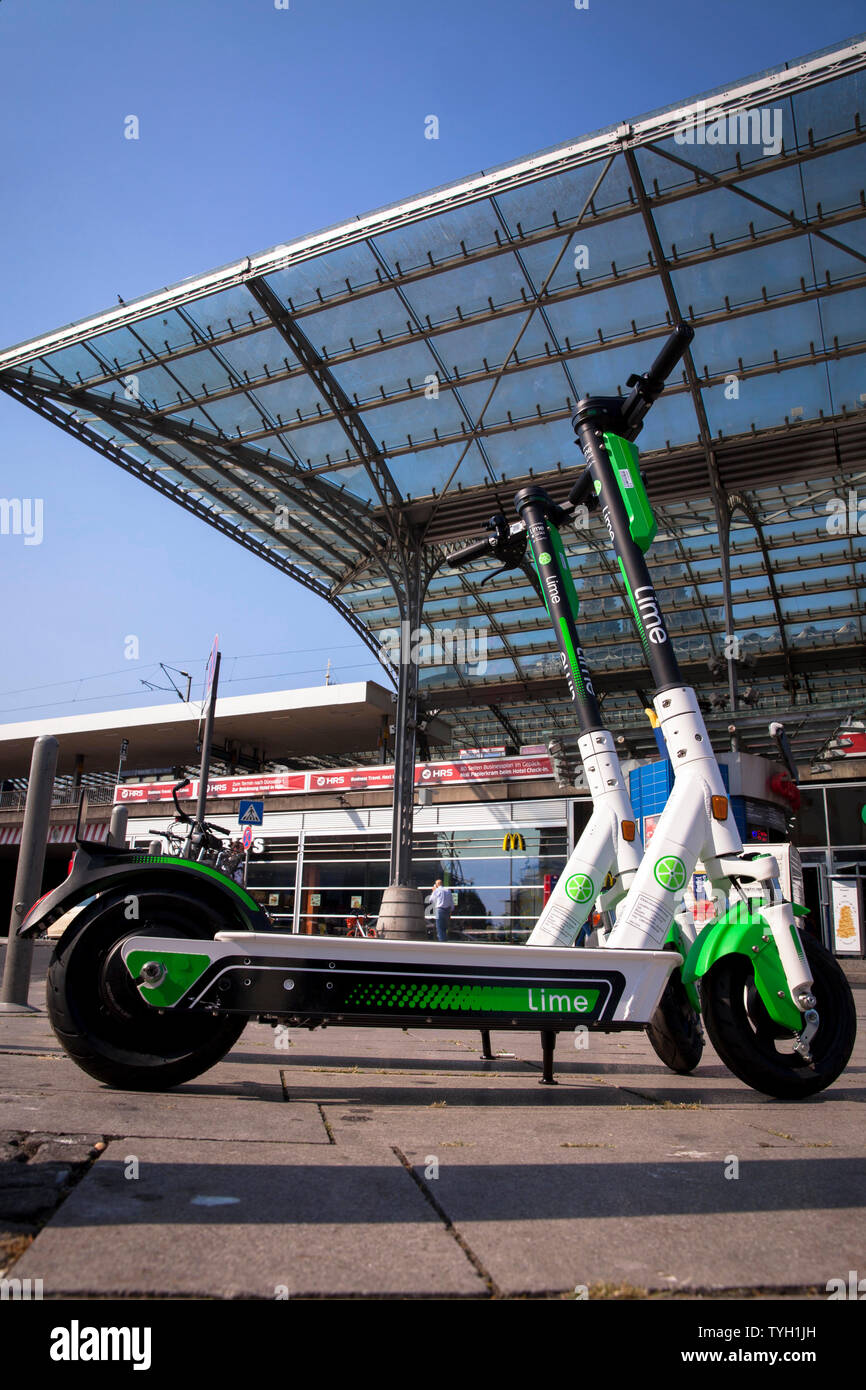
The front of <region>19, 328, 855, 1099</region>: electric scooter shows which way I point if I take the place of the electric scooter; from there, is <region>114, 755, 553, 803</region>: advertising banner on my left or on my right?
on my left

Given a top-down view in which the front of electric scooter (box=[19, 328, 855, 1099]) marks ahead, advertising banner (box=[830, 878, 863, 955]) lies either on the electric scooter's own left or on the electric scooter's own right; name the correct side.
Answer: on the electric scooter's own left

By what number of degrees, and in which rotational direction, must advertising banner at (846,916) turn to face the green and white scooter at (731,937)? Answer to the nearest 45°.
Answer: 0° — it already faces it

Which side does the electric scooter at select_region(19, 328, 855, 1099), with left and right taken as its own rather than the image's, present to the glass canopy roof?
left

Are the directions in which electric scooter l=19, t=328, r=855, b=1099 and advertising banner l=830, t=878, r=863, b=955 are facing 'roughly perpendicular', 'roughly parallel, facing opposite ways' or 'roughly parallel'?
roughly perpendicular

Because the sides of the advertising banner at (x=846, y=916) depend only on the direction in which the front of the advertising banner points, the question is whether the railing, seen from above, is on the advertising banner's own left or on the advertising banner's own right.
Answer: on the advertising banner's own right

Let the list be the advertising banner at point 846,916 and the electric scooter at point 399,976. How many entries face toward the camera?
1

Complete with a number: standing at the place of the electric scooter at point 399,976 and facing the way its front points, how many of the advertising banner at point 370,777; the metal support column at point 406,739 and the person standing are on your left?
3

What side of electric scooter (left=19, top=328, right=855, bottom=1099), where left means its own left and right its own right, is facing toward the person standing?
left

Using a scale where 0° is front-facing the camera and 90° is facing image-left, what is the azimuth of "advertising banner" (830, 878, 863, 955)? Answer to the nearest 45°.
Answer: approximately 0°

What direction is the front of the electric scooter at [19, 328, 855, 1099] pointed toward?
to the viewer's right
